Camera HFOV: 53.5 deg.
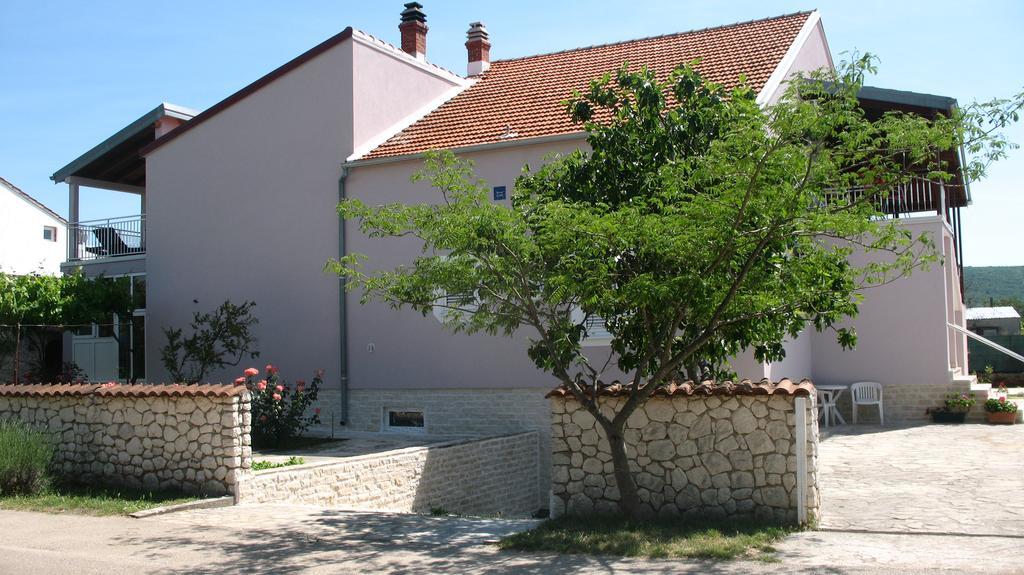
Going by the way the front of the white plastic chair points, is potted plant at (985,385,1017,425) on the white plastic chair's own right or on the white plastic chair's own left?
on the white plastic chair's own left

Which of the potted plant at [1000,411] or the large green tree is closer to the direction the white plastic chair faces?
the large green tree

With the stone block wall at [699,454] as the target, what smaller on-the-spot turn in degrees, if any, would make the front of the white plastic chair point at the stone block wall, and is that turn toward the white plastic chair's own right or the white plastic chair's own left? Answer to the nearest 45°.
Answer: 0° — it already faces it

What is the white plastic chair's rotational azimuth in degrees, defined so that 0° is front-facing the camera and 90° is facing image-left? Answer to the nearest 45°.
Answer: approximately 0°

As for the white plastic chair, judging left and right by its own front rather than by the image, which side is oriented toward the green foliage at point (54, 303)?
right

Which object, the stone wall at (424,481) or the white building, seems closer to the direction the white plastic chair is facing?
the stone wall

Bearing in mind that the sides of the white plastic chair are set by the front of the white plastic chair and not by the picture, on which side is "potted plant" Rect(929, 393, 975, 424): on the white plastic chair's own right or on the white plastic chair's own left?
on the white plastic chair's own left

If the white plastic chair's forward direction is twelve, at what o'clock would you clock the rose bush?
The rose bush is roughly at 2 o'clock from the white plastic chair.

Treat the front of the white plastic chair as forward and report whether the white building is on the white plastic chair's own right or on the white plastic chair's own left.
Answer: on the white plastic chair's own right

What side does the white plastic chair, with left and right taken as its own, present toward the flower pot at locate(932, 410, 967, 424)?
left
